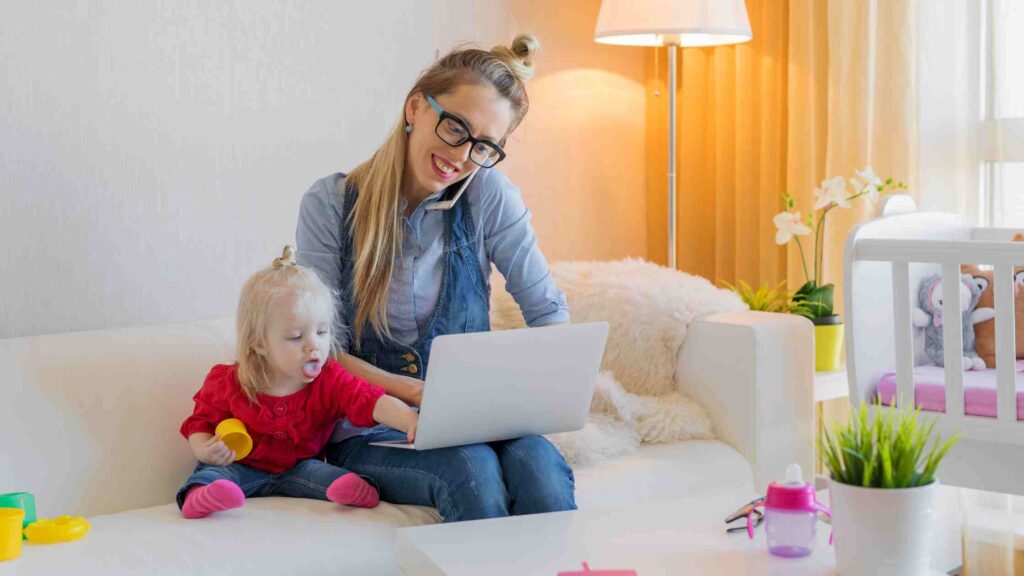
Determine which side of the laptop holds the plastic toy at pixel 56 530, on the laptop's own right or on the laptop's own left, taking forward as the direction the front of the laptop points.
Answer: on the laptop's own left

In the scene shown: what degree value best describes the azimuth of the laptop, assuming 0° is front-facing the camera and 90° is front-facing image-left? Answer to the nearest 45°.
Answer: approximately 135°

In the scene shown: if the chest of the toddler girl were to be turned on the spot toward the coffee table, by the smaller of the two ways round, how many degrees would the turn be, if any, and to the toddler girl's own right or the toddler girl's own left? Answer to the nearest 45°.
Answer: approximately 45° to the toddler girl's own left

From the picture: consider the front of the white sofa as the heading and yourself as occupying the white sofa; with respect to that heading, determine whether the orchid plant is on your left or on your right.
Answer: on your left

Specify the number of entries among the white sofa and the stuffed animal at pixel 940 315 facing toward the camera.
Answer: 2

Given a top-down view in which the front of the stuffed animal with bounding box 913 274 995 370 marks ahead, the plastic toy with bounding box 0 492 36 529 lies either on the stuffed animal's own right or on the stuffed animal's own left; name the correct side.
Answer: on the stuffed animal's own right

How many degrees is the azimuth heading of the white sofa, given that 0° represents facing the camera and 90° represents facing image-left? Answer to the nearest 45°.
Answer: approximately 0°

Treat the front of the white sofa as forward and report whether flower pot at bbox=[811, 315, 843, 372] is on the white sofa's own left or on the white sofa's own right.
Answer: on the white sofa's own left
